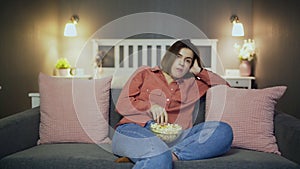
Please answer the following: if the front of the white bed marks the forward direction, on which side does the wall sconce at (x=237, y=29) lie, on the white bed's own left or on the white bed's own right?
on the white bed's own left

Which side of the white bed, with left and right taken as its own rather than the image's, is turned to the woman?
front

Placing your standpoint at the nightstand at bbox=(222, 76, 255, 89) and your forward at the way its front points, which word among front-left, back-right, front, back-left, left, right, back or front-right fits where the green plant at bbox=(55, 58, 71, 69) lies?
right

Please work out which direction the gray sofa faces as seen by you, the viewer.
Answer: facing the viewer

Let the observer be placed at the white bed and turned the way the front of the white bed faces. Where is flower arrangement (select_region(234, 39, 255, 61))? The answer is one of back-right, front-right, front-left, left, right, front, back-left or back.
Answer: left

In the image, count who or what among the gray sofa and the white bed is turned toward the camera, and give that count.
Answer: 2

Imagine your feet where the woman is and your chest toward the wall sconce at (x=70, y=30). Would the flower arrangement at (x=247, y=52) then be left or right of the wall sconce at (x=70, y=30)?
right

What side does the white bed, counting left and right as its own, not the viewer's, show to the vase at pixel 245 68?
left

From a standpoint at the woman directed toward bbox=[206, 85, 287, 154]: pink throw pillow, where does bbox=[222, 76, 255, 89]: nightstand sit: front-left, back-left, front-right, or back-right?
front-left

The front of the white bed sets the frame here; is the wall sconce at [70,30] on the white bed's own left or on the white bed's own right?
on the white bed's own right

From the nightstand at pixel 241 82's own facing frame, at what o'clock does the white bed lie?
The white bed is roughly at 3 o'clock from the nightstand.

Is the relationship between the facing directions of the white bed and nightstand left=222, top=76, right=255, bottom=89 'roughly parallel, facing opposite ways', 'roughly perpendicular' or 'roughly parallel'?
roughly parallel

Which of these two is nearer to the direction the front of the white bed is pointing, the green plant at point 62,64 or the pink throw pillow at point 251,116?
the pink throw pillow

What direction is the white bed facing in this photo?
toward the camera

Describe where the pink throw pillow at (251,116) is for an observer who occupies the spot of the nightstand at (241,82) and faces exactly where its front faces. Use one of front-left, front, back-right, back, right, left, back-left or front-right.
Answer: front

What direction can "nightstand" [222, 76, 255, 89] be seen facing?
toward the camera
